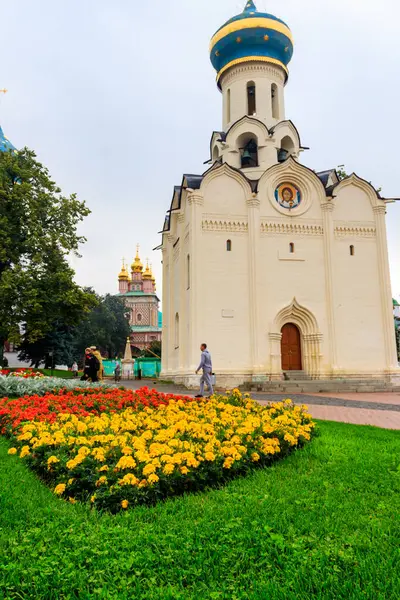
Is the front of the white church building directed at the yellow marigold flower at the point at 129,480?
yes

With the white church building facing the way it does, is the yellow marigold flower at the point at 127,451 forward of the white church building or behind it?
forward

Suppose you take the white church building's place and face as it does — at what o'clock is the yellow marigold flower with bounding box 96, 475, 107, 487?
The yellow marigold flower is roughly at 12 o'clock from the white church building.

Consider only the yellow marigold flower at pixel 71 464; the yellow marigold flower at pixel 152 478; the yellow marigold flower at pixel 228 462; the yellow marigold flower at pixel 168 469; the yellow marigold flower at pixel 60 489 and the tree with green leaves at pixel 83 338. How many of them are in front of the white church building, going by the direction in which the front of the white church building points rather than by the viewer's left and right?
5

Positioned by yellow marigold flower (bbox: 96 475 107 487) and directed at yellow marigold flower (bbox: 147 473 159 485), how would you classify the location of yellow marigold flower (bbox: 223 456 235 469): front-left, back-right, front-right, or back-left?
front-left

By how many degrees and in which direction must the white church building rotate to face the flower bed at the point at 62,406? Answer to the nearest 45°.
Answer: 0° — it already faces it

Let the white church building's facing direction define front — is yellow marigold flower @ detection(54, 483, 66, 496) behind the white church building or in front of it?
in front

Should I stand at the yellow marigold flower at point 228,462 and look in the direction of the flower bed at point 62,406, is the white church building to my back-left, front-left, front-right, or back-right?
front-right

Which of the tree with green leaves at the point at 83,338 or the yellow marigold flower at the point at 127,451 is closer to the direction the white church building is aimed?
the yellow marigold flower

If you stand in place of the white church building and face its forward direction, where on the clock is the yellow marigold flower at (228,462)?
The yellow marigold flower is roughly at 12 o'clock from the white church building.

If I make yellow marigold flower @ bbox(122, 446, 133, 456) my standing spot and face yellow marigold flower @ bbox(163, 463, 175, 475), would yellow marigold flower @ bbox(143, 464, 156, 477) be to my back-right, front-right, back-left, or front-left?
front-right

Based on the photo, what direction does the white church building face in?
toward the camera

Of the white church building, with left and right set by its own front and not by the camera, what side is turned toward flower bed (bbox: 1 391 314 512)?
front

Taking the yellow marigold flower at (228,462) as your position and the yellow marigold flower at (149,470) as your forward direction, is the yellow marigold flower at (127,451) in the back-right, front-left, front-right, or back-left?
front-right

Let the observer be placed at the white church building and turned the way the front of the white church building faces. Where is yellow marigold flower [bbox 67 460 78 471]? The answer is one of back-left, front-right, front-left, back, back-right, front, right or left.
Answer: front

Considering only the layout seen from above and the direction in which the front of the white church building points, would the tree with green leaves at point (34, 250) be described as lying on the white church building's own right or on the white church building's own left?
on the white church building's own right

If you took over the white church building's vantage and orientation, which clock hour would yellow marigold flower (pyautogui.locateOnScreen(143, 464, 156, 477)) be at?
The yellow marigold flower is roughly at 12 o'clock from the white church building.
